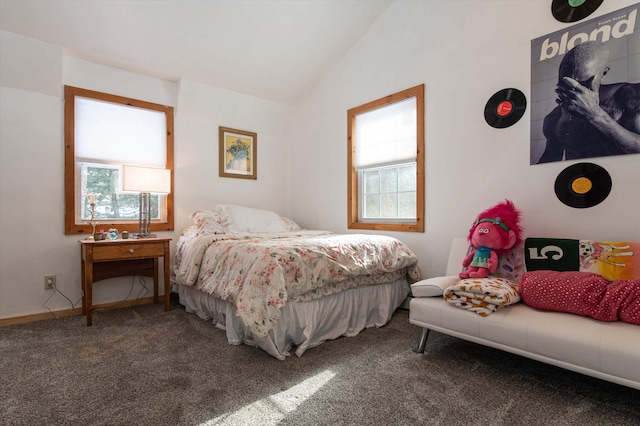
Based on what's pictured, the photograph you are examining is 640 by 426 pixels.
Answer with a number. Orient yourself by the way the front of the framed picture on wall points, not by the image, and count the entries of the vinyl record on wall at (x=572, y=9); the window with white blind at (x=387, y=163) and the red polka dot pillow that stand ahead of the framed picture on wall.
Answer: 3

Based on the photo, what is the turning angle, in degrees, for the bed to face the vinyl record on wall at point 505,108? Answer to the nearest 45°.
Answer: approximately 45° to its left

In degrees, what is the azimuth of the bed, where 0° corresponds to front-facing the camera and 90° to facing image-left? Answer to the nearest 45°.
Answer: approximately 315°

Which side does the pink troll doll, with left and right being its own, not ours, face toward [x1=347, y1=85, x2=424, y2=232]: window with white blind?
right

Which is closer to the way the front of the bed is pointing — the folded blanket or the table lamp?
the folded blanket

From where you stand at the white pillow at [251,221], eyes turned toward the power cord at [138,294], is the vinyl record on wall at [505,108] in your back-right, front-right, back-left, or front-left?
back-left

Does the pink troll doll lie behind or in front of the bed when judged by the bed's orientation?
in front

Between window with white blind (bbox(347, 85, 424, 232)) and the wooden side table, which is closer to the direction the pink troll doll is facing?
the wooden side table

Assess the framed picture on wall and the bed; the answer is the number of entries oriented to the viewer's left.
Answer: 0

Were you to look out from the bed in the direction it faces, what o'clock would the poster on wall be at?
The poster on wall is roughly at 11 o'clock from the bed.

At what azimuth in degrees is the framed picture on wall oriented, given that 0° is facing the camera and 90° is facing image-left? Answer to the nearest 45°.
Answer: approximately 315°
